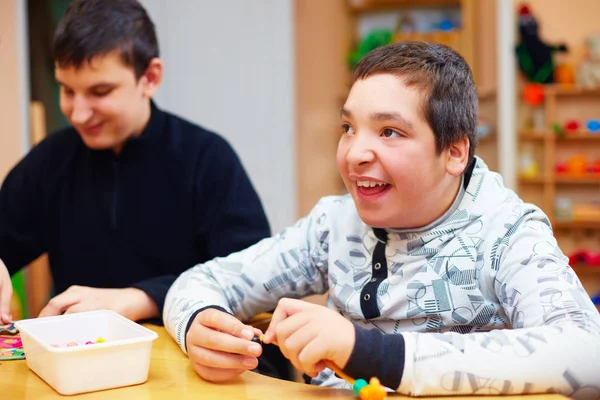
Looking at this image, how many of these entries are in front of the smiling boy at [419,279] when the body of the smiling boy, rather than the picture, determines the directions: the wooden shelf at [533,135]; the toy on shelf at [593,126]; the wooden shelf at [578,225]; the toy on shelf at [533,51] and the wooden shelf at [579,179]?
0

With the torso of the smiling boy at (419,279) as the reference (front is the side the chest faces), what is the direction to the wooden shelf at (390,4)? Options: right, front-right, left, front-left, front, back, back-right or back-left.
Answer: back-right

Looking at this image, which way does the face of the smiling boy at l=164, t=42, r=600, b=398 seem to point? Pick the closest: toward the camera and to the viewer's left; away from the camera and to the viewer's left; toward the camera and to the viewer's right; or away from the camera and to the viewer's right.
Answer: toward the camera and to the viewer's left

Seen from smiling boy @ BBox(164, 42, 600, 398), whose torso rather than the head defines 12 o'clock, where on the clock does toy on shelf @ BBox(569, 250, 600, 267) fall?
The toy on shelf is roughly at 5 o'clock from the smiling boy.

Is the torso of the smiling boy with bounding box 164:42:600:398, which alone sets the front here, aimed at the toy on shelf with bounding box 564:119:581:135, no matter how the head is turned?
no

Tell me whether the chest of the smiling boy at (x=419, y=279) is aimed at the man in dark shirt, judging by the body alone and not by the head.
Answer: no

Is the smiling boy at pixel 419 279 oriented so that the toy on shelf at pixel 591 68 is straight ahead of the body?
no

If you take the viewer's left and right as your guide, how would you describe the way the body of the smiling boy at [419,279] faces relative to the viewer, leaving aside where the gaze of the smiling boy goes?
facing the viewer and to the left of the viewer

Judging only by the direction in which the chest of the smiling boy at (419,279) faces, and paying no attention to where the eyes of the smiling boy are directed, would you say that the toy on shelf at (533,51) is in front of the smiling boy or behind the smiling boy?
behind

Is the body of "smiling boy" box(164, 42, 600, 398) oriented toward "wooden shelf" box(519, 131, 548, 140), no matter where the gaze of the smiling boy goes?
no

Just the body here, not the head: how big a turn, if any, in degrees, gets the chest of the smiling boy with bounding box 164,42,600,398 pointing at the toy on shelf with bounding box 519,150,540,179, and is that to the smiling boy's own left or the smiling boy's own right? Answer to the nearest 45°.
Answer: approximately 135° to the smiling boy's own right

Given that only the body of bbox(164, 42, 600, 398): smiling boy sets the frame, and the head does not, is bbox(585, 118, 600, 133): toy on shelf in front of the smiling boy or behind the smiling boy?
behind

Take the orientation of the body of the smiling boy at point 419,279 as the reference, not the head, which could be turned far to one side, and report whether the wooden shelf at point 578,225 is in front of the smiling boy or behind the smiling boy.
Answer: behind
